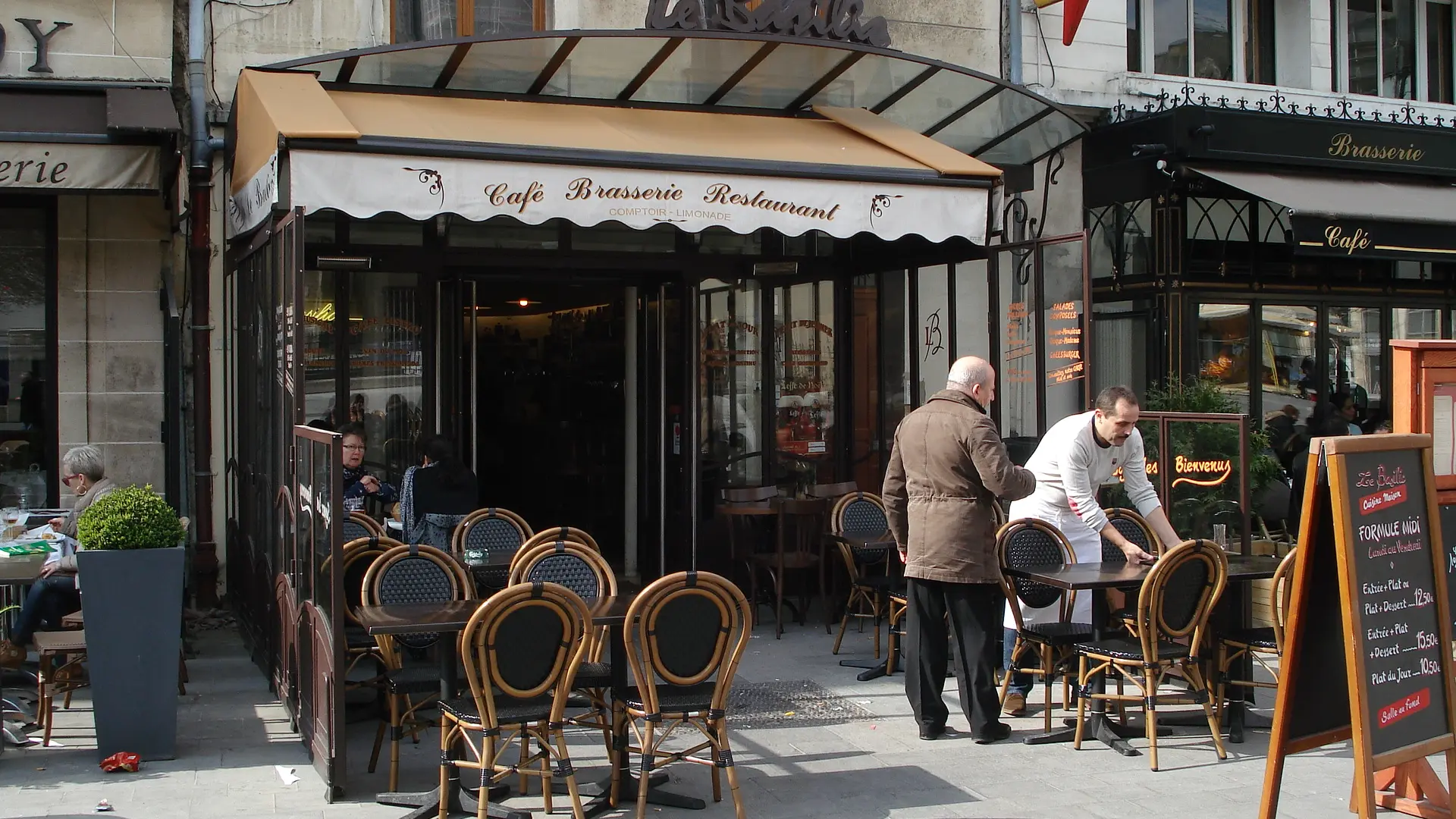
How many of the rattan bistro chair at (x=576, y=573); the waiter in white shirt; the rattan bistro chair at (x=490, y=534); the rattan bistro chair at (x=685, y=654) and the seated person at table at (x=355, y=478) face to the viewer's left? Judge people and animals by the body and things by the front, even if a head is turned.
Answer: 0

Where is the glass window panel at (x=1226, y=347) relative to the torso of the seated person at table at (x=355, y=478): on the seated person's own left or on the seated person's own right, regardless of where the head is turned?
on the seated person's own left

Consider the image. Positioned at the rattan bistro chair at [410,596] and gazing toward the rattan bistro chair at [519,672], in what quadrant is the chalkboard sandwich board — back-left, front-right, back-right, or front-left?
front-left

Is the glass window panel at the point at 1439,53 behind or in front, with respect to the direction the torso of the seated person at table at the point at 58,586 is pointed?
behind

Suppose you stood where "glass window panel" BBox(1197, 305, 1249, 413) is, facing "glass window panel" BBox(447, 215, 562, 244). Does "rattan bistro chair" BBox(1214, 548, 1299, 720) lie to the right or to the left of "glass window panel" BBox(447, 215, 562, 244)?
left

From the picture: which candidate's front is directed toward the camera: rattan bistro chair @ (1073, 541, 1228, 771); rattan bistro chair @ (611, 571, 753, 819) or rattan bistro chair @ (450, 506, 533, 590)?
rattan bistro chair @ (450, 506, 533, 590)

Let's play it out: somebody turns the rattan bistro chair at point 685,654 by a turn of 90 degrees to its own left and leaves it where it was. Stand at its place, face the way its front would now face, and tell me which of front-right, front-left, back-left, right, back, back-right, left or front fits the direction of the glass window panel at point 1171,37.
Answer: back-right

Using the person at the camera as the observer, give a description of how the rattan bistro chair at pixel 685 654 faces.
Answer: facing away from the viewer

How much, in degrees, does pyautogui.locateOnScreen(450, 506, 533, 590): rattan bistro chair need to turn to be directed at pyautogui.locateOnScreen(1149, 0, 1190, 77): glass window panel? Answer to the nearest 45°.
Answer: approximately 135° to its left

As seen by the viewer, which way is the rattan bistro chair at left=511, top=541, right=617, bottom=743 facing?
toward the camera

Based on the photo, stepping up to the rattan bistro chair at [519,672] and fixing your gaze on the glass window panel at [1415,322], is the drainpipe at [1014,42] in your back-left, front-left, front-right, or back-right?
front-left
